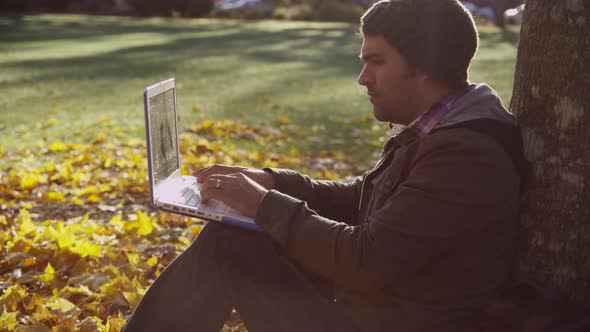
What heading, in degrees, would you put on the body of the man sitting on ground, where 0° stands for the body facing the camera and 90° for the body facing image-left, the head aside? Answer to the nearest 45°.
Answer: approximately 90°

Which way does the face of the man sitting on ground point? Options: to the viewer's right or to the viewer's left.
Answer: to the viewer's left

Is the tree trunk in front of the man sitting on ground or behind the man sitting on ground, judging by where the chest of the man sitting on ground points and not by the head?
behind

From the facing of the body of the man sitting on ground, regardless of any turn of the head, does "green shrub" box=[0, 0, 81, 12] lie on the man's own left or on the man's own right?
on the man's own right

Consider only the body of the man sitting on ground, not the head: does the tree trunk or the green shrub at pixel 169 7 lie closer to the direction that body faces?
the green shrub

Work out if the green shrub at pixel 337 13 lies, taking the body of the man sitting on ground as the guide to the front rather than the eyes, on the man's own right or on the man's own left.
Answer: on the man's own right
